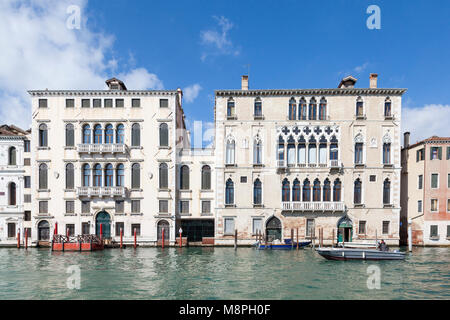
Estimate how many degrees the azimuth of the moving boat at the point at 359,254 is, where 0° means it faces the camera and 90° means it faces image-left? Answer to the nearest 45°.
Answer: approximately 90°
